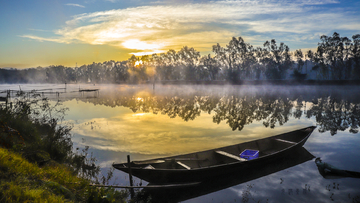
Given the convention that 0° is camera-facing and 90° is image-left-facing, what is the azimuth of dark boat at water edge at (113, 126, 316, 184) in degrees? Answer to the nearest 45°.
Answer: approximately 225°
